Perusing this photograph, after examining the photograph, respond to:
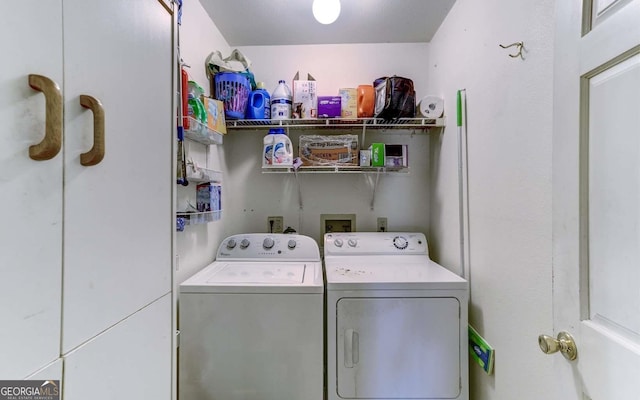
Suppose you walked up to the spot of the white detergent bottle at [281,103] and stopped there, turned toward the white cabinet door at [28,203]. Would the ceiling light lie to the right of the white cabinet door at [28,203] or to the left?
left

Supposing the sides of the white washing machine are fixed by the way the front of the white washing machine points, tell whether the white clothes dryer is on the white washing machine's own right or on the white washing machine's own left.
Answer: on the white washing machine's own left

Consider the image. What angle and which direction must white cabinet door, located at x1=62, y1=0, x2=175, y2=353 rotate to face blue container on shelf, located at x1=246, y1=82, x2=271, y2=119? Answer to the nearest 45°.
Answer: approximately 90° to its left

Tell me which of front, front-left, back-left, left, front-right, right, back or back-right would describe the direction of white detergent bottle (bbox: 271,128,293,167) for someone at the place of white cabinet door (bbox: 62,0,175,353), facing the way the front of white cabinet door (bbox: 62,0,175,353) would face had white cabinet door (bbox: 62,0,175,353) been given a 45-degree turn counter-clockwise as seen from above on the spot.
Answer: front-left

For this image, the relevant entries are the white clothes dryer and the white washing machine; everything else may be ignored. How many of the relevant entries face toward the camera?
2

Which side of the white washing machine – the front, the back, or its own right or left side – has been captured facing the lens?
front

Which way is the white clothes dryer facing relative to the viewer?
toward the camera

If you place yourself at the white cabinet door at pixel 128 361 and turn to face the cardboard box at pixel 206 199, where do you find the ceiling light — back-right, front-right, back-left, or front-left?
front-right
